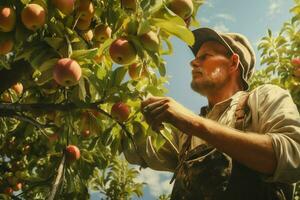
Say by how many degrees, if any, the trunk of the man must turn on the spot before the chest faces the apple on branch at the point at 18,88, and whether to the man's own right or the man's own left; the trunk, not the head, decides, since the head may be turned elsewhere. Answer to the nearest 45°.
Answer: approximately 45° to the man's own right

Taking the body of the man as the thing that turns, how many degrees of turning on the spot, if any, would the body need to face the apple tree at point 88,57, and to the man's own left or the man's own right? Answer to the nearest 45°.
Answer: approximately 45° to the man's own right

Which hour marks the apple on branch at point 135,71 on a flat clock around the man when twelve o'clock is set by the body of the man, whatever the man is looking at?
The apple on branch is roughly at 1 o'clock from the man.

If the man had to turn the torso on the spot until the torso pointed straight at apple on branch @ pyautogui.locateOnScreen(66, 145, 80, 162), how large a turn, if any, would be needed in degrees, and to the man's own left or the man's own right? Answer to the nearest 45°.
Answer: approximately 45° to the man's own right

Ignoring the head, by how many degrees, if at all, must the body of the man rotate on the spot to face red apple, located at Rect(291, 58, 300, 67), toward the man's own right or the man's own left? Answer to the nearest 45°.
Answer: approximately 135° to the man's own right

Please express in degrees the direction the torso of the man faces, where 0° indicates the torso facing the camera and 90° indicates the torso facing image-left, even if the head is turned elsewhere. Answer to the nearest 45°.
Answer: approximately 45°

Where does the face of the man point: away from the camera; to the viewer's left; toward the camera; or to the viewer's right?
to the viewer's left

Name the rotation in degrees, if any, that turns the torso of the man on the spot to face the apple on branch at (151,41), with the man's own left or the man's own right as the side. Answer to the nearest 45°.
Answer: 0° — they already face it
